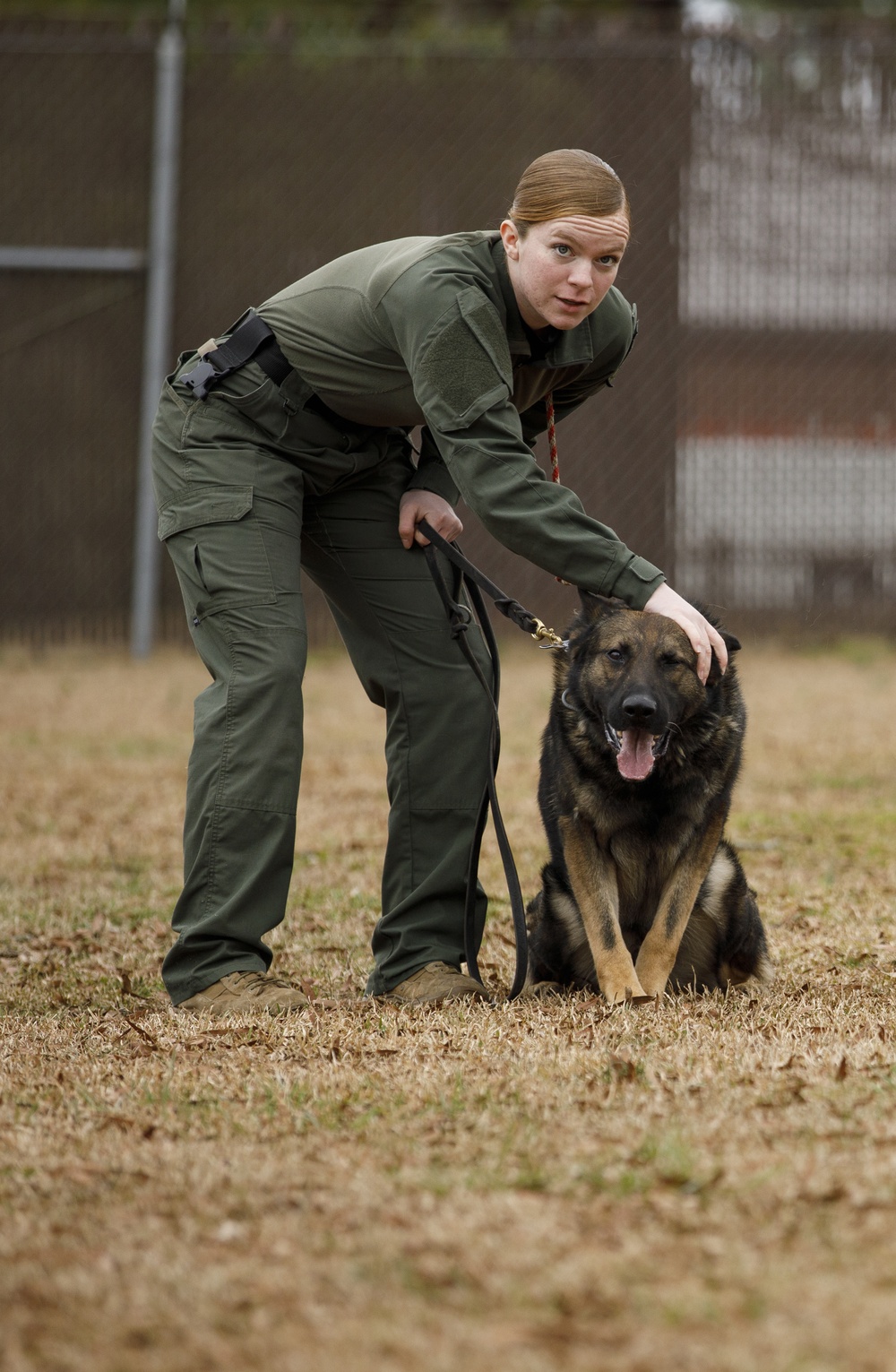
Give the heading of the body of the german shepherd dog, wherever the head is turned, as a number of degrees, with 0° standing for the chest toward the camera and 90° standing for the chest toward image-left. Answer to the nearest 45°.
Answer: approximately 0°

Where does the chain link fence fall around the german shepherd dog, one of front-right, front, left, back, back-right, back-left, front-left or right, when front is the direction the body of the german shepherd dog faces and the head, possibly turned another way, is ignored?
back

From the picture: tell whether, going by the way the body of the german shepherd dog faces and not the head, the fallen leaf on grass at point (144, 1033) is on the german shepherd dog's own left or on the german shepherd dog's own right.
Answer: on the german shepherd dog's own right

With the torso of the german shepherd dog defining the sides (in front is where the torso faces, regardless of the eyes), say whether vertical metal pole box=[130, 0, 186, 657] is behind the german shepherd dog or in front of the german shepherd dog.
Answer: behind
